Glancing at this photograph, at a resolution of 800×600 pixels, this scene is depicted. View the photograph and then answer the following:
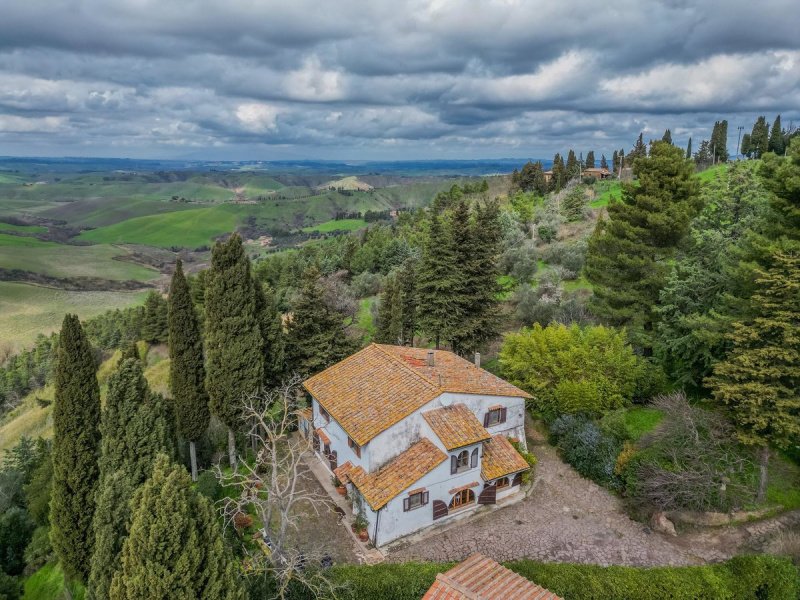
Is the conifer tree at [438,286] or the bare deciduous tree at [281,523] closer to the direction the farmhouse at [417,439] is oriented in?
the bare deciduous tree

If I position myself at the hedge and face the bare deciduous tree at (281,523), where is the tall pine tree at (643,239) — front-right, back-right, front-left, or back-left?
back-right

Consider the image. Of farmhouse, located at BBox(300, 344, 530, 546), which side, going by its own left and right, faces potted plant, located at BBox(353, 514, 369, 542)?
right

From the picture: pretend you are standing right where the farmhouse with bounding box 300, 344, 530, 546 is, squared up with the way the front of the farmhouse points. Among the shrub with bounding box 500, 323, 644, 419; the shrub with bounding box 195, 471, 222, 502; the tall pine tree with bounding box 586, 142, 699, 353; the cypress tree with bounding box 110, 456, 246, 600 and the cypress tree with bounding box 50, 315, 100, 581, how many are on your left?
2

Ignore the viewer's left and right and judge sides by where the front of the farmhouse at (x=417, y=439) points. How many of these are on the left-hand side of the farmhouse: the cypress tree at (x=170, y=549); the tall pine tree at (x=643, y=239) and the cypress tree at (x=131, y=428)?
1

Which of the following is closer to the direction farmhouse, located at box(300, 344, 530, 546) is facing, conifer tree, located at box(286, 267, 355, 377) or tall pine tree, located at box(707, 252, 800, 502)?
the tall pine tree

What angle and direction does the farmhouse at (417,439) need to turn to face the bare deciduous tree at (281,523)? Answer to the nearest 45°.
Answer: approximately 90° to its right

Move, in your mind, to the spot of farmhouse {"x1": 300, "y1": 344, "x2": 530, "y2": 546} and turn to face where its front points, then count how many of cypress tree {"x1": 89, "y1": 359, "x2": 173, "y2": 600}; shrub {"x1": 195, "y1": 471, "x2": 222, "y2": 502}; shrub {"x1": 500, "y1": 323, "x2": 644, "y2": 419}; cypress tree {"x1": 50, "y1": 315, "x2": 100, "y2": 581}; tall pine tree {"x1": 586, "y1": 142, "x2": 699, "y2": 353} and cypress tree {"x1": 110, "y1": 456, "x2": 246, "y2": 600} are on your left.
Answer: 2

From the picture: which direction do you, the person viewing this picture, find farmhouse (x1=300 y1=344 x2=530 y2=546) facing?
facing the viewer and to the right of the viewer

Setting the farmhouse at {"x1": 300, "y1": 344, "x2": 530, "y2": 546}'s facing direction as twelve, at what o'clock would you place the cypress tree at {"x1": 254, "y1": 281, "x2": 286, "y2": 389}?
The cypress tree is roughly at 6 o'clock from the farmhouse.

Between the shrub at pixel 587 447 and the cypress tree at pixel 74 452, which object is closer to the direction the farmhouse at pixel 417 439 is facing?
the shrub

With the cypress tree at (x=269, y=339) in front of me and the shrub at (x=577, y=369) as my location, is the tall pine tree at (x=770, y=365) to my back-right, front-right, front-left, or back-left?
back-left

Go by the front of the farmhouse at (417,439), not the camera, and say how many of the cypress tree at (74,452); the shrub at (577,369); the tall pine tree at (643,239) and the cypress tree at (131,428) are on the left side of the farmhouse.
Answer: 2
